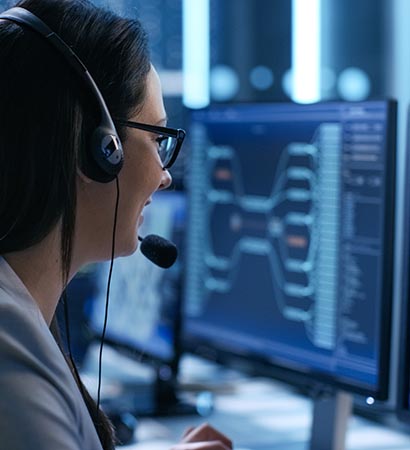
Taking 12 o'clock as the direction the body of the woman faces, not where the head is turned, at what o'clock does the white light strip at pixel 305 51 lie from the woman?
The white light strip is roughly at 11 o'clock from the woman.

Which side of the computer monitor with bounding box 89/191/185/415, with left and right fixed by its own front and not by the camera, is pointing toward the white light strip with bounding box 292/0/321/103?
back

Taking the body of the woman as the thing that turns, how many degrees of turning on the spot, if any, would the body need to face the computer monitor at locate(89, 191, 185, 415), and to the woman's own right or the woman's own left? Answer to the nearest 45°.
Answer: approximately 45° to the woman's own left

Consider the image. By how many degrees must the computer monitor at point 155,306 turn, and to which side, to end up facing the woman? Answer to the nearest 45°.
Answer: approximately 45° to its left

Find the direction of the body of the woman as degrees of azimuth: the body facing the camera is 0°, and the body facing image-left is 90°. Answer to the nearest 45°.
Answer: approximately 225°

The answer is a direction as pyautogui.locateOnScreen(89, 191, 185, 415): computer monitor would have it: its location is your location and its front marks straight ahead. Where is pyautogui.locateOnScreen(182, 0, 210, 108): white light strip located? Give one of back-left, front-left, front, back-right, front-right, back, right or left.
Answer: back-right

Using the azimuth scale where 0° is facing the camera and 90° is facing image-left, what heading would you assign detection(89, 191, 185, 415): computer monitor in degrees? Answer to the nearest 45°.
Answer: approximately 45°

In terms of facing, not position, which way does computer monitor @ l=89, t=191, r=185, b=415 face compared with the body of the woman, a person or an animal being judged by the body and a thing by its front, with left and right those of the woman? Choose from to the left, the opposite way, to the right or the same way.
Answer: the opposite way
